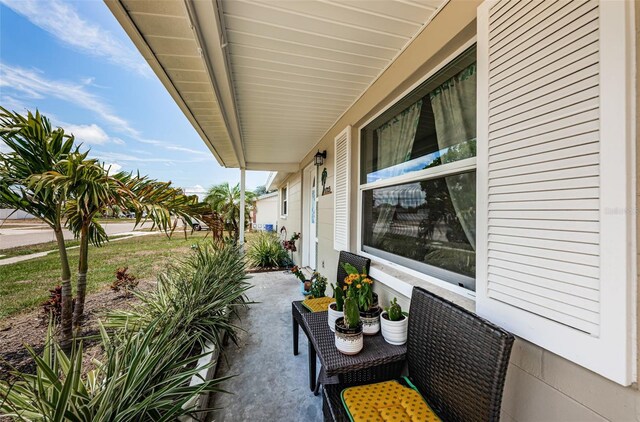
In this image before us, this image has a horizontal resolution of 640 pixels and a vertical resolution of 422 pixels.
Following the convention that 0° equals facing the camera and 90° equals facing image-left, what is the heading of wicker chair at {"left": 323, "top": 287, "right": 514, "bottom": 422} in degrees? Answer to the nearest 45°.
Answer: approximately 45°

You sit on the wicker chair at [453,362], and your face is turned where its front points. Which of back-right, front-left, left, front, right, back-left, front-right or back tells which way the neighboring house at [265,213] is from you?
right

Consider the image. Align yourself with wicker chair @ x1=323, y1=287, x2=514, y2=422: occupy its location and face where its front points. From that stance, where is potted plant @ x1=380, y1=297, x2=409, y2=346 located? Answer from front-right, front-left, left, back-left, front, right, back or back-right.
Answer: right

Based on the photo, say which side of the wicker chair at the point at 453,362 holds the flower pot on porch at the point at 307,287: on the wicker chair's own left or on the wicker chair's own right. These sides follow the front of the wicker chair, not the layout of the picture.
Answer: on the wicker chair's own right

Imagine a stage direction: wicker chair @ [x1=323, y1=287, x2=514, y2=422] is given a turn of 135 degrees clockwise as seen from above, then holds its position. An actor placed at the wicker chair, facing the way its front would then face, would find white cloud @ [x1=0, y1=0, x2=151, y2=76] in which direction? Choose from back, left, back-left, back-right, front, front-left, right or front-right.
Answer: left

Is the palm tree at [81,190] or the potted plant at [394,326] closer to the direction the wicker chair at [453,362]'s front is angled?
the palm tree

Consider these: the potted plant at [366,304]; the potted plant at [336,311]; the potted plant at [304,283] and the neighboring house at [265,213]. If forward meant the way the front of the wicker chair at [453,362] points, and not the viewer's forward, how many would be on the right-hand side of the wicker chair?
4

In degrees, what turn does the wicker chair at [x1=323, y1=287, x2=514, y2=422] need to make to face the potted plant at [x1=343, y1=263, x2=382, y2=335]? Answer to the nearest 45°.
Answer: approximately 90° to its right

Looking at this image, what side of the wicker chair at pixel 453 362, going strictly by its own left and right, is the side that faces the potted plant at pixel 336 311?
right

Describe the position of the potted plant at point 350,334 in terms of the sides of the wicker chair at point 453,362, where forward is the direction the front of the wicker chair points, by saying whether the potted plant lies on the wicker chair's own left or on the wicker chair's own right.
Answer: on the wicker chair's own right

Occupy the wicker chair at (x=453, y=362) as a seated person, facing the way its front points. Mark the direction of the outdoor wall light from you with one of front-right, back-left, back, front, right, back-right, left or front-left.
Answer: right

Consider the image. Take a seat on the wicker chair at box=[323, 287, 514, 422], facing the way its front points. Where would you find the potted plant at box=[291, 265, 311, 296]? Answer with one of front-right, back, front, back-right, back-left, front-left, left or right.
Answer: right

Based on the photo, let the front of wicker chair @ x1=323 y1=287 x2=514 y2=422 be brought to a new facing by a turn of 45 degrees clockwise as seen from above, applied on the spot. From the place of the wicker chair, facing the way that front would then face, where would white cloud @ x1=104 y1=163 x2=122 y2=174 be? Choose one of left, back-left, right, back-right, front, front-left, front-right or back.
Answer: front

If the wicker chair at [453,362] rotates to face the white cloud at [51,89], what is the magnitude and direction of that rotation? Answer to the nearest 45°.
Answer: approximately 45° to its right

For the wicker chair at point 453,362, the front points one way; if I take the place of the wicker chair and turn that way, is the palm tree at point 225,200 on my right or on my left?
on my right
